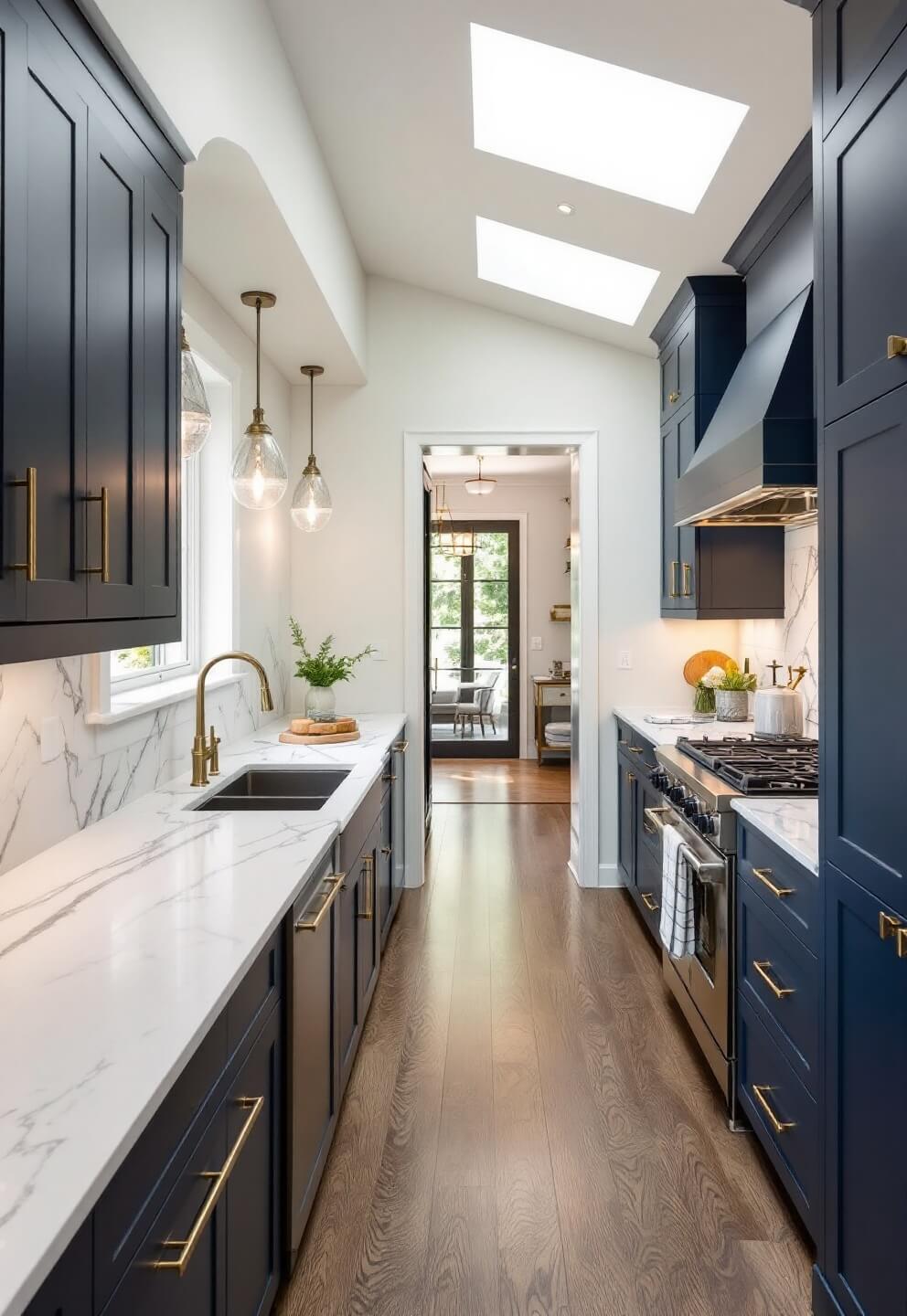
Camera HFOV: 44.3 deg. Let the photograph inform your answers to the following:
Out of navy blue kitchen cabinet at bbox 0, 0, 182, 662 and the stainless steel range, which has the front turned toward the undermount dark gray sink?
the stainless steel range

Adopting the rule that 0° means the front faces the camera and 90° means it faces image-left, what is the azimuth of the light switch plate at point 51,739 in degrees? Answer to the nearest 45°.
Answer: approximately 315°

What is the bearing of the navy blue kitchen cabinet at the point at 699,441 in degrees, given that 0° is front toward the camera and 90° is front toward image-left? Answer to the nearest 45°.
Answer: approximately 90°

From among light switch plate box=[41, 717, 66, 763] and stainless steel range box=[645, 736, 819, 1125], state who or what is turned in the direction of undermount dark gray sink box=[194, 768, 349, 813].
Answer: the stainless steel range

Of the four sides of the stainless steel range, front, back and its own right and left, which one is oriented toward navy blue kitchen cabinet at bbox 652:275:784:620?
right

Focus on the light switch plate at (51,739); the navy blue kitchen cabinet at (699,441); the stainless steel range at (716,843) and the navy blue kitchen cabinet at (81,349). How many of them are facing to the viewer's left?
2

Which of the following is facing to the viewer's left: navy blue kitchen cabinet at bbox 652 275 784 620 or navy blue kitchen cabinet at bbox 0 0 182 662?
navy blue kitchen cabinet at bbox 652 275 784 620

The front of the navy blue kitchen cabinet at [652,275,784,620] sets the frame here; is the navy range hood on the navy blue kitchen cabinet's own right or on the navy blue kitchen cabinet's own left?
on the navy blue kitchen cabinet's own left

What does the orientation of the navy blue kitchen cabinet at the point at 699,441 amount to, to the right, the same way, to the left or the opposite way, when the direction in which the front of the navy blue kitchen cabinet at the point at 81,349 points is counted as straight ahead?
the opposite way

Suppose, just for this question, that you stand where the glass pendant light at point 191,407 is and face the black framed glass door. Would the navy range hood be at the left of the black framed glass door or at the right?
right
